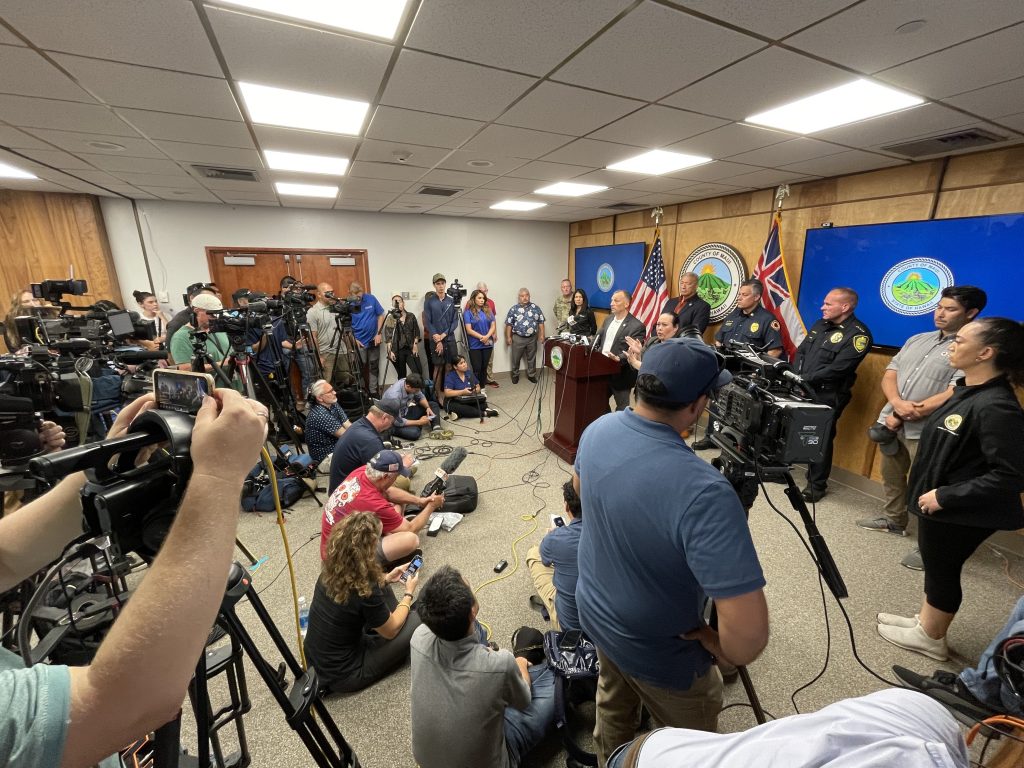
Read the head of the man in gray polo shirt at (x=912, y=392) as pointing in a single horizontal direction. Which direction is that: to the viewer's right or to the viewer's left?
to the viewer's left

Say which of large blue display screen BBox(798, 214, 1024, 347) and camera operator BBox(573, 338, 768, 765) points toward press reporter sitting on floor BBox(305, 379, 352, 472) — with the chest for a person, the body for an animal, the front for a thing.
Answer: the large blue display screen

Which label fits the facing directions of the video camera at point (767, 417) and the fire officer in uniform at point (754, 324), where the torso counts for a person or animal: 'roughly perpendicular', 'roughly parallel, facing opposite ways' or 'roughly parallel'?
roughly perpendicular

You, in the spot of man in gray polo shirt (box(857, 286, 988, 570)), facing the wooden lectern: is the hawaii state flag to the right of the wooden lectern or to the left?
right

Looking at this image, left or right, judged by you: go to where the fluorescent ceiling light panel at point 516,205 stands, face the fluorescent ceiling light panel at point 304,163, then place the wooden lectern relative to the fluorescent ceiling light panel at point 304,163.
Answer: left

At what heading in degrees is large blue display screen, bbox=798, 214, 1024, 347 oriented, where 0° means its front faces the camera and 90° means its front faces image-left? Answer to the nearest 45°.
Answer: approximately 45°

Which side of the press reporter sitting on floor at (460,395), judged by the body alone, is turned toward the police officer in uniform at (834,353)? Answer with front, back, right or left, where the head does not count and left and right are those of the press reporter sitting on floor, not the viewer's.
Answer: front

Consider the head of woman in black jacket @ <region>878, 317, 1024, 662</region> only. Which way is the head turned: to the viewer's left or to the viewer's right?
to the viewer's left

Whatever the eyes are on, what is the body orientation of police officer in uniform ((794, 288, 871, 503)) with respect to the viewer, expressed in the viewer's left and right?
facing the viewer and to the left of the viewer

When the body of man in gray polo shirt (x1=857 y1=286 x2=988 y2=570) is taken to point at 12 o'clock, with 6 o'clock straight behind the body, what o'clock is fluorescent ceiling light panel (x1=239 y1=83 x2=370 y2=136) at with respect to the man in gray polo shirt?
The fluorescent ceiling light panel is roughly at 12 o'clock from the man in gray polo shirt.

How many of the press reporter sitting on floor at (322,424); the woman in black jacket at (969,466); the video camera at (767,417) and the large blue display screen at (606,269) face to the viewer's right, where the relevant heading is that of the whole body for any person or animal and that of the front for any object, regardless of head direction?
1

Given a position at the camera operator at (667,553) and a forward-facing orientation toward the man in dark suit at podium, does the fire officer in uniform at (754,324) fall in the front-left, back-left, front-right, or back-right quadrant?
front-right

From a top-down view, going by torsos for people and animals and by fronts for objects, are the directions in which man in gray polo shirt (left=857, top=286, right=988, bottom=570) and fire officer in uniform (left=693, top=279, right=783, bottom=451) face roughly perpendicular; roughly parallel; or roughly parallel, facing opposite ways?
roughly parallel

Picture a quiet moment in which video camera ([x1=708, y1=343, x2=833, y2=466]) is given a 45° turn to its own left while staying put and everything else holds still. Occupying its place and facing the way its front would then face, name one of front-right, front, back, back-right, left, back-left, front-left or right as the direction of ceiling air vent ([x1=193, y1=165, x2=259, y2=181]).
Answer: front

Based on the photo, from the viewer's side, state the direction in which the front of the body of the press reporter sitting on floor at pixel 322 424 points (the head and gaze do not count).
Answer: to the viewer's right

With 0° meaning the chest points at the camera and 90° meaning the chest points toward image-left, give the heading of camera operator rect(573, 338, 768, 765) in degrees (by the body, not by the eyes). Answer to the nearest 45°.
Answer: approximately 225°

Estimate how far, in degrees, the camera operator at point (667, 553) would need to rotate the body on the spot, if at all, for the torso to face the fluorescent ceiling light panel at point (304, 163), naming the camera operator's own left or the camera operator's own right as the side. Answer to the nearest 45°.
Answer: approximately 90° to the camera operator's own left

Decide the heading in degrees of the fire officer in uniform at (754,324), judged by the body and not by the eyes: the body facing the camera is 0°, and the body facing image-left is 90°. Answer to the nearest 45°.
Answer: approximately 45°

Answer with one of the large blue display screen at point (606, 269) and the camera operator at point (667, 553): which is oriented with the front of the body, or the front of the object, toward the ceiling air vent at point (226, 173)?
the large blue display screen

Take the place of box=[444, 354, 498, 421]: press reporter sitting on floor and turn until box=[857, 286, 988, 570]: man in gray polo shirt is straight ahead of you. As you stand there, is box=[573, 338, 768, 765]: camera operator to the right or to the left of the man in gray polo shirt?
right

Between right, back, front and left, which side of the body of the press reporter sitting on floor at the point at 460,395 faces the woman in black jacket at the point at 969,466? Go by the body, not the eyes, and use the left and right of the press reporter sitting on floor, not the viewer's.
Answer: front
